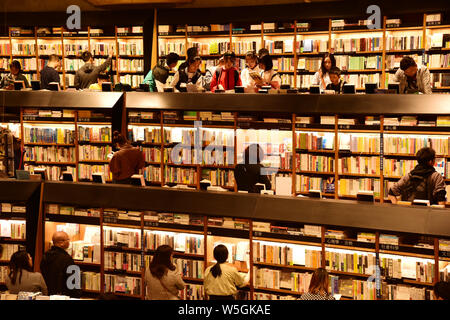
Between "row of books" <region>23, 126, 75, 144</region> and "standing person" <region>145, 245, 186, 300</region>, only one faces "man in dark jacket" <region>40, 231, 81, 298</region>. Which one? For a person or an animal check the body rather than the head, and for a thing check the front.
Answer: the row of books

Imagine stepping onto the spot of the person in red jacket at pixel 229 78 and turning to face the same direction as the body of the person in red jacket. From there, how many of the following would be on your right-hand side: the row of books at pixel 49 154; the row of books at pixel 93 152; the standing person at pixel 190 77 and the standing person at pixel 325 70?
3

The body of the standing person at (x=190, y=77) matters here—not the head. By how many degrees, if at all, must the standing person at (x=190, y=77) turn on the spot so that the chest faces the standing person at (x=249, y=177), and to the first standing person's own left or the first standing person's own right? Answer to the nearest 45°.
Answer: approximately 45° to the first standing person's own left

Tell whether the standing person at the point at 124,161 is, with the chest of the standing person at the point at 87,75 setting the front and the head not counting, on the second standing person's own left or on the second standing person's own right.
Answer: on the second standing person's own right

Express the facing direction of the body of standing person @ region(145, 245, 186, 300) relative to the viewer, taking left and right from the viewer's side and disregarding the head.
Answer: facing away from the viewer and to the right of the viewer

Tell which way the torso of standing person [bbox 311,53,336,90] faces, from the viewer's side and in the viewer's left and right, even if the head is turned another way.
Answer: facing the viewer

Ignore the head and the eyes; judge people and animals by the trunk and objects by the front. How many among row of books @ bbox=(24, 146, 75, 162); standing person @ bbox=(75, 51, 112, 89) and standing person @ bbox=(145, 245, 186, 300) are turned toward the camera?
1

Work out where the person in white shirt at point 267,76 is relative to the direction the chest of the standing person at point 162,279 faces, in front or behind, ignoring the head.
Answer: in front

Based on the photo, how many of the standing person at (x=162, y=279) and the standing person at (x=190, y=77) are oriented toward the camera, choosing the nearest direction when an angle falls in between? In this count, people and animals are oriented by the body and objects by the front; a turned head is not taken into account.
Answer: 1

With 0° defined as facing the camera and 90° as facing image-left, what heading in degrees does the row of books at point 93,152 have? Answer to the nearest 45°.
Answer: approximately 0°

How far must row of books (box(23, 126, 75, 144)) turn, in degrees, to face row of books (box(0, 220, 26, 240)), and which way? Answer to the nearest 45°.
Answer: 0° — it already faces it

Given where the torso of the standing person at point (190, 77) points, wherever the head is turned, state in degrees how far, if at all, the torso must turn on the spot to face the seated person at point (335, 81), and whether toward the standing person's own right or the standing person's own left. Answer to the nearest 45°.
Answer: approximately 90° to the standing person's own left

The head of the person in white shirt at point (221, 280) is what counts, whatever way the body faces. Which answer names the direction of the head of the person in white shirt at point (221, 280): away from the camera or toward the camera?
away from the camera

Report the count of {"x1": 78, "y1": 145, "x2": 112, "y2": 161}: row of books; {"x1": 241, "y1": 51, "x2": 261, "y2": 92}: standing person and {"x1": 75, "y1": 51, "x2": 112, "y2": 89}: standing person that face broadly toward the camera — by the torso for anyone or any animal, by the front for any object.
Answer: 2
